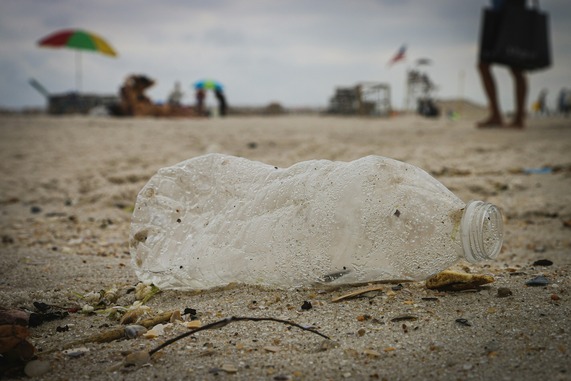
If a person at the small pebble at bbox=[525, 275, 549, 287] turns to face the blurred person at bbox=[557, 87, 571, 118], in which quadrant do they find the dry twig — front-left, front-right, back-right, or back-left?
back-left
